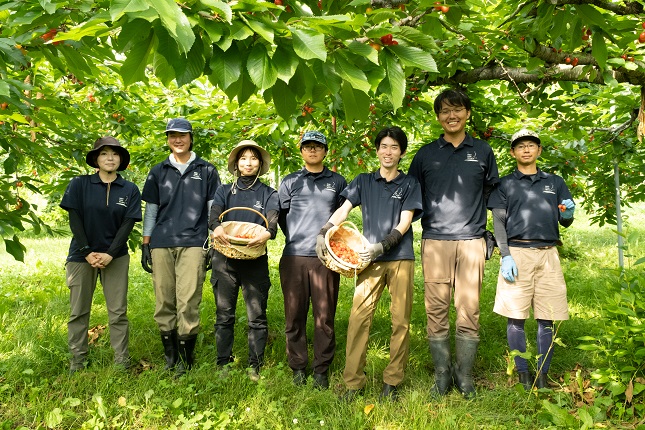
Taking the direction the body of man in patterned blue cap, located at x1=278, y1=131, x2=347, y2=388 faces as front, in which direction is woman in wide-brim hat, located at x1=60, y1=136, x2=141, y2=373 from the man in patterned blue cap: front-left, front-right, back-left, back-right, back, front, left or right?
right

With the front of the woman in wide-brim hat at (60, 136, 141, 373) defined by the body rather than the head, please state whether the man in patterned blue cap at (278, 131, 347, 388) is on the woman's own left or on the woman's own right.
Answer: on the woman's own left

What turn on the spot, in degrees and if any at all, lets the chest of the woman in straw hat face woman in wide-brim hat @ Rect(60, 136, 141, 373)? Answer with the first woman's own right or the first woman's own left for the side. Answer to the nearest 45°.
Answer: approximately 90° to the first woman's own right

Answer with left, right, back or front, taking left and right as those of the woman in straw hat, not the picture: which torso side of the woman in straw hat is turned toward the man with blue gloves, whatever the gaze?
left
